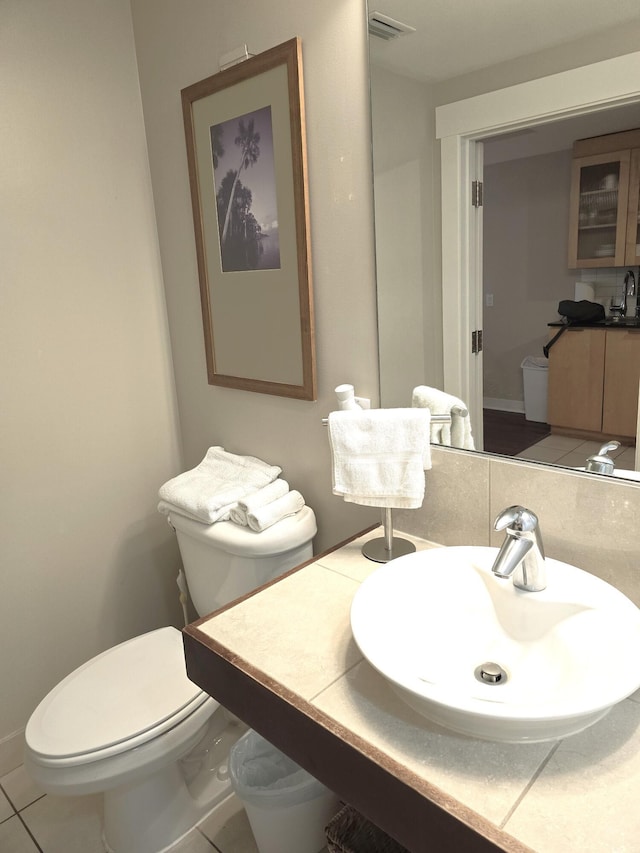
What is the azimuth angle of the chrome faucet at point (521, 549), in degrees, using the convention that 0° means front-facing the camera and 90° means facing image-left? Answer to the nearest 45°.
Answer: approximately 45°

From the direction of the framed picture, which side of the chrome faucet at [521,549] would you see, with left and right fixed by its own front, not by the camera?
right

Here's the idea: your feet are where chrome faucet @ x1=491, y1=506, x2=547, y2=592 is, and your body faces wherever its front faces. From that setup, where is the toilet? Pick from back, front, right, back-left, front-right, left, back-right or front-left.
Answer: front-right

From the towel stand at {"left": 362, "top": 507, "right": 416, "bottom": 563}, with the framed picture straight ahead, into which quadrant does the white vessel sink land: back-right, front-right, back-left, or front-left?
back-left

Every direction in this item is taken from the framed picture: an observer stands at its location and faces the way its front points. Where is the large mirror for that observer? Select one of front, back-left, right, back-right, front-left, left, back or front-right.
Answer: left

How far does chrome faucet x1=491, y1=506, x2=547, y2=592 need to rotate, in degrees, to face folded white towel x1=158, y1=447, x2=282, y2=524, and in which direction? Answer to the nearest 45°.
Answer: approximately 90° to its right
